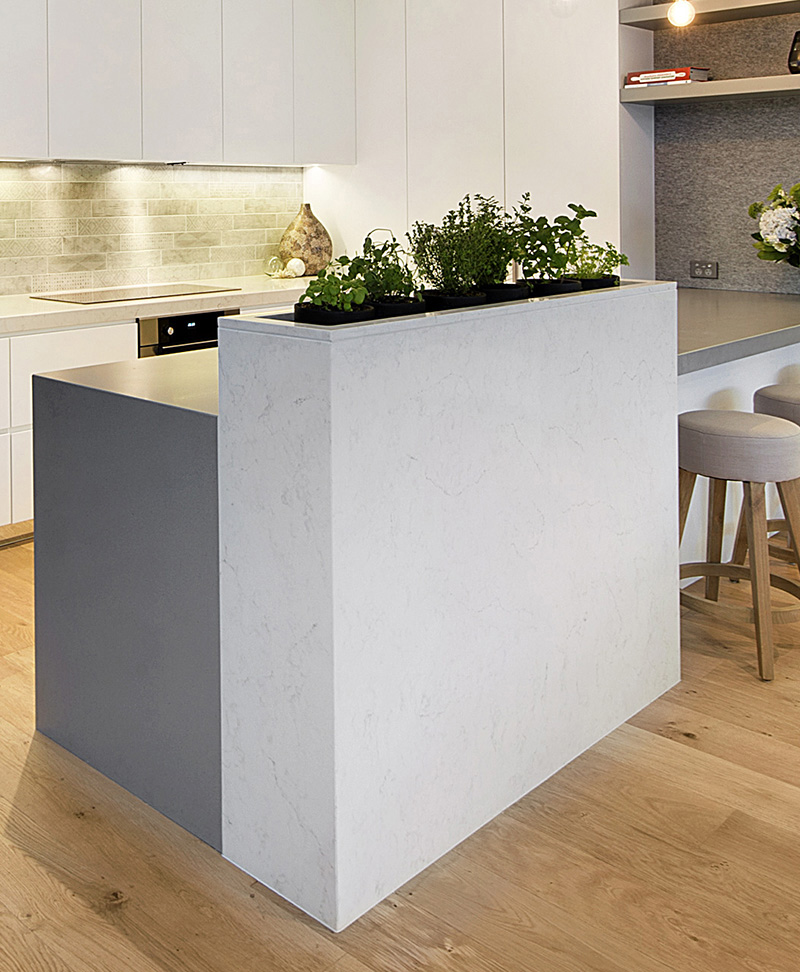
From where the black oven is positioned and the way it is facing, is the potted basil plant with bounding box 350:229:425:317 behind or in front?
in front

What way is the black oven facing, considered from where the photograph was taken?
facing the viewer and to the right of the viewer

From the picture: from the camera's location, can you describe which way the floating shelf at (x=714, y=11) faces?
facing the viewer and to the left of the viewer

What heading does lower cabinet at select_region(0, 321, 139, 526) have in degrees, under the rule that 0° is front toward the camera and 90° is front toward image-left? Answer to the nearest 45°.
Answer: approximately 315°

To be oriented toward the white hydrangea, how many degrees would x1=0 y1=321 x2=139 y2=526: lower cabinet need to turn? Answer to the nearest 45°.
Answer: approximately 45° to its left

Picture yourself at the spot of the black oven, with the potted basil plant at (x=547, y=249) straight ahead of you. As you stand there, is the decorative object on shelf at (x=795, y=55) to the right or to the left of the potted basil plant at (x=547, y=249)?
left

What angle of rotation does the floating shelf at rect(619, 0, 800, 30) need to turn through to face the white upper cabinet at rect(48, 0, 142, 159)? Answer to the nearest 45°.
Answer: approximately 45° to its right

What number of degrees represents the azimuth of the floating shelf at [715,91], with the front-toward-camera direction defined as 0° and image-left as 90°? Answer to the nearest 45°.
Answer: approximately 45°
